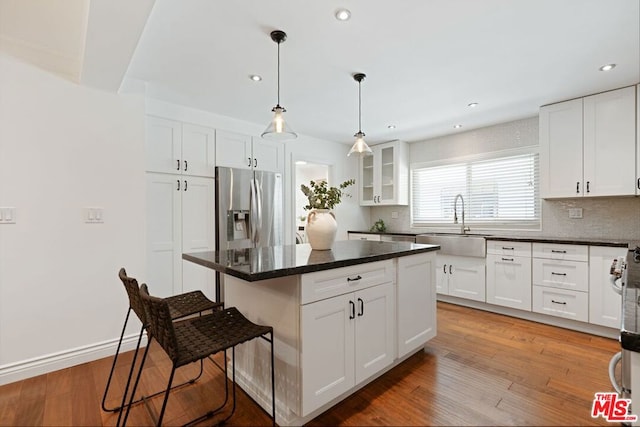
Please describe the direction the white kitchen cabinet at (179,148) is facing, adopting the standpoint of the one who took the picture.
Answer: facing the viewer and to the right of the viewer

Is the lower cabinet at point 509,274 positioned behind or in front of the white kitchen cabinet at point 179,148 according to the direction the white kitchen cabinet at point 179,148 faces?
in front

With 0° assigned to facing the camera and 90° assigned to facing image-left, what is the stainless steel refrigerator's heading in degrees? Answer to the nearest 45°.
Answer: approximately 315°

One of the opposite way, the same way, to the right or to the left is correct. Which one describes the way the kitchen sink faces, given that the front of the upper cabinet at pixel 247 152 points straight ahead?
to the right

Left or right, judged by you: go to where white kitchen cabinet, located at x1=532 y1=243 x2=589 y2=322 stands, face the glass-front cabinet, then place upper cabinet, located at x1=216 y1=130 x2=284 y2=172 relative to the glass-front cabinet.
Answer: left

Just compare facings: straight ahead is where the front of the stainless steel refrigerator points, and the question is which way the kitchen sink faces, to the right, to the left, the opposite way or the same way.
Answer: to the right

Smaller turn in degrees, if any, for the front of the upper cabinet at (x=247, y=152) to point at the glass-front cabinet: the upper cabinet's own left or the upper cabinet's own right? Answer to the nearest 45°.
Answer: approximately 45° to the upper cabinet's own left

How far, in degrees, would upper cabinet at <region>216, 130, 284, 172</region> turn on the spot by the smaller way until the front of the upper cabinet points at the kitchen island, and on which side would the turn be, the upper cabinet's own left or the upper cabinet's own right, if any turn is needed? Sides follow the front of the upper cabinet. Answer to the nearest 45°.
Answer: approximately 45° to the upper cabinet's own right

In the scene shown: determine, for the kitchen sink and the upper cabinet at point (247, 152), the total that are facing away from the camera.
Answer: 0

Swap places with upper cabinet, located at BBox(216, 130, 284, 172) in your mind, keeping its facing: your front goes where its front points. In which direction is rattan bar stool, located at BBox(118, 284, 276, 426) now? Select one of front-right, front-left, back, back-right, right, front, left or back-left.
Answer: front-right

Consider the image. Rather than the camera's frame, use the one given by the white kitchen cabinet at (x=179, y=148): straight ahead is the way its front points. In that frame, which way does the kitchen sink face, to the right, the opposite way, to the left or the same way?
to the right

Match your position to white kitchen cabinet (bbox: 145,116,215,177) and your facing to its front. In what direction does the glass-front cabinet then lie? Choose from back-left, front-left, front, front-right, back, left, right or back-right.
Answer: front-left

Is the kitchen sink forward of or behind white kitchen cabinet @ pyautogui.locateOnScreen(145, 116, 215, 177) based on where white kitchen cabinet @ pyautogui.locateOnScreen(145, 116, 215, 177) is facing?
forward

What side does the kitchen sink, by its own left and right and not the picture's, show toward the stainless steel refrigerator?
right

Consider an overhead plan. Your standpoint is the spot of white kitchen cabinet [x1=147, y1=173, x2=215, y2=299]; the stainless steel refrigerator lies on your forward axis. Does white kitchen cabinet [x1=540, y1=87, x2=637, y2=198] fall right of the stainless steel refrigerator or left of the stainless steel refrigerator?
right

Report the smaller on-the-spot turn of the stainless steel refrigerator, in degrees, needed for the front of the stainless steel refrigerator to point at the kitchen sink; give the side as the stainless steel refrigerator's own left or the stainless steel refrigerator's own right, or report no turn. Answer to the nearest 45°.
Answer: approximately 45° to the stainless steel refrigerator's own left
